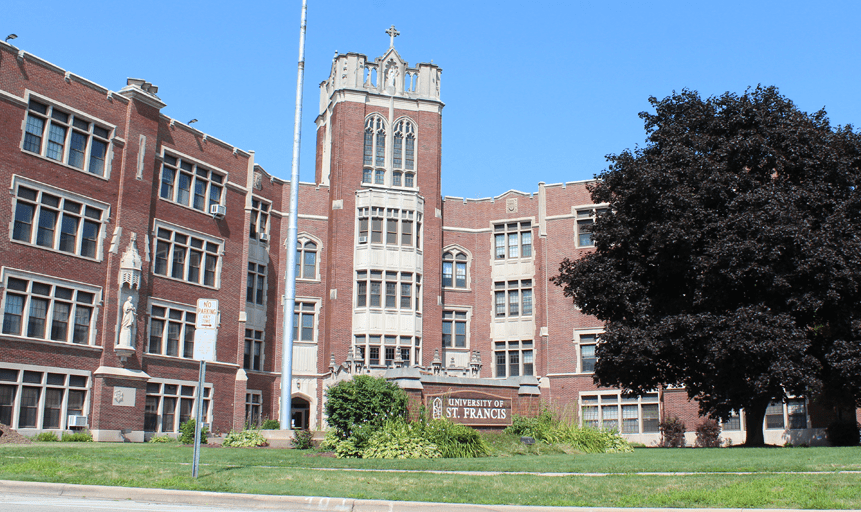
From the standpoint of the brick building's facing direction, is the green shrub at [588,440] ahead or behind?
ahead

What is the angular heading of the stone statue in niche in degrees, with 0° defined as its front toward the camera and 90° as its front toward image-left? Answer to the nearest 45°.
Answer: approximately 315°

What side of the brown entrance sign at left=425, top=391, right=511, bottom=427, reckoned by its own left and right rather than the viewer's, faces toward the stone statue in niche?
right

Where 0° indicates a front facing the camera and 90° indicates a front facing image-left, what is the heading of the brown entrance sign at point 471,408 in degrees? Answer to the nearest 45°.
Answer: approximately 0°

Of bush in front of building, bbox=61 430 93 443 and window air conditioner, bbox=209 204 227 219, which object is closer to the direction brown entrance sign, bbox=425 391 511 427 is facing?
the bush in front of building

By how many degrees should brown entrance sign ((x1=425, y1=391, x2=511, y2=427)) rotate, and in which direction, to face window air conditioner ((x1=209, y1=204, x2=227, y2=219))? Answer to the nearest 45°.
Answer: approximately 135° to its right

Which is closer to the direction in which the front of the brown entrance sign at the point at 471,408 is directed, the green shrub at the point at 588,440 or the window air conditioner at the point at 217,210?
the green shrub

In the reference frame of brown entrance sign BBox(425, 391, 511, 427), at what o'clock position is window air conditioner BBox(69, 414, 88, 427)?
The window air conditioner is roughly at 3 o'clock from the brown entrance sign.

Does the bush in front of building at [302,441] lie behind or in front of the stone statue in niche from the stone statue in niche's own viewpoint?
in front

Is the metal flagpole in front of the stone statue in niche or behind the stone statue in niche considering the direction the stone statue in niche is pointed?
in front

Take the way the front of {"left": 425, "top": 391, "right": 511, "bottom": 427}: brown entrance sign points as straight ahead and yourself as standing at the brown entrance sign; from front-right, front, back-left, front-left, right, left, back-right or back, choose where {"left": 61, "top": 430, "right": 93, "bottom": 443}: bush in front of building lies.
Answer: right

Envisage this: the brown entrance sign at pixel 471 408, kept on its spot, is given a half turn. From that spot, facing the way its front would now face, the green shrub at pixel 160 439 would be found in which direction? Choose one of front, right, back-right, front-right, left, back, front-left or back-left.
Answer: left
